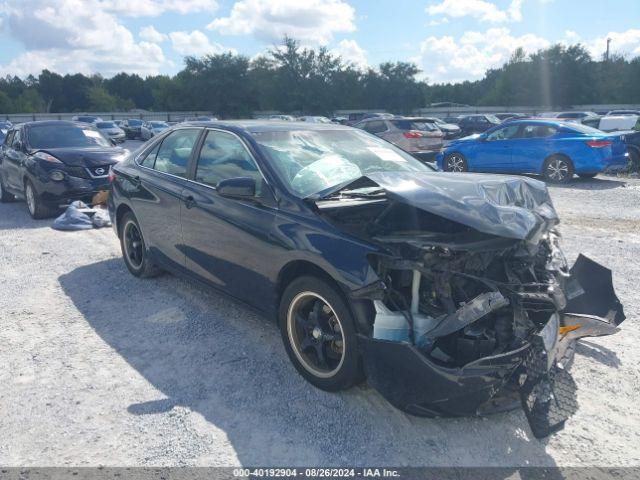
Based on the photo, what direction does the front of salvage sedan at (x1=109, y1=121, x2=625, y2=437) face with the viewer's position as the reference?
facing the viewer and to the right of the viewer

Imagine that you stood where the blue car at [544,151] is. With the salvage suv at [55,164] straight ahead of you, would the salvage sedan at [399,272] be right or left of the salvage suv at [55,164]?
left

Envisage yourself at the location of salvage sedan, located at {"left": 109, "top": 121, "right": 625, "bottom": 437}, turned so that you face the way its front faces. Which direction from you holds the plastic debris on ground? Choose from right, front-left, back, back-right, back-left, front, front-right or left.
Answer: back

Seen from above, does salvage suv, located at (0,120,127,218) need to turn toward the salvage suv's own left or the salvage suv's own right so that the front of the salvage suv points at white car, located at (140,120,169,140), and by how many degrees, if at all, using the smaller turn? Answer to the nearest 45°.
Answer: approximately 135° to the salvage suv's own left

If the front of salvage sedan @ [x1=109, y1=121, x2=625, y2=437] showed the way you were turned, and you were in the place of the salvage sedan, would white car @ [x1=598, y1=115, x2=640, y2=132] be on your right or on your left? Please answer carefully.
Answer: on your left

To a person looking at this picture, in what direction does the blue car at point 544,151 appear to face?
facing away from the viewer and to the left of the viewer

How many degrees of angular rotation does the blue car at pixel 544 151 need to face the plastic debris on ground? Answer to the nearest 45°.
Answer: approximately 90° to its left

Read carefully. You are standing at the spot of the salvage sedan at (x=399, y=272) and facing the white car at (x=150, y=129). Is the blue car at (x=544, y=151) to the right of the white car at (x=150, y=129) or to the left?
right
